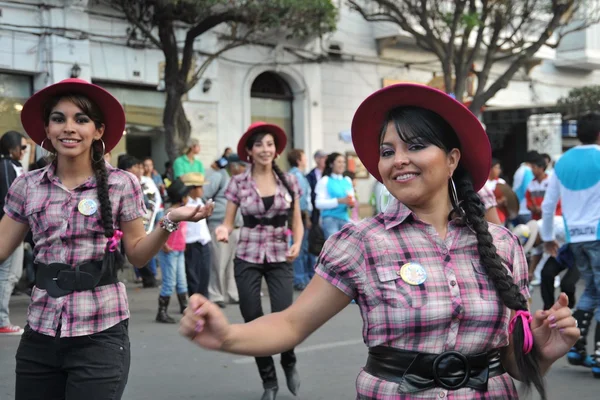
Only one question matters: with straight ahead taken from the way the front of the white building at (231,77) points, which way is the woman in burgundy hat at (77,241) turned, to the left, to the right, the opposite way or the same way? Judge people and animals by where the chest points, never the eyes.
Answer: the same way

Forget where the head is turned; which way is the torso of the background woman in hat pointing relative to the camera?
toward the camera

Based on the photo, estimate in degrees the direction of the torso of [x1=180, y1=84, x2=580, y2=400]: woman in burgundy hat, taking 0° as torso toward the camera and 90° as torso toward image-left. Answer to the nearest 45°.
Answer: approximately 0°

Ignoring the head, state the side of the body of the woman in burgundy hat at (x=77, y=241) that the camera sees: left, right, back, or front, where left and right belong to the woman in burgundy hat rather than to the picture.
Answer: front

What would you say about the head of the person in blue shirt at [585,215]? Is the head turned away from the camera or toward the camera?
away from the camera

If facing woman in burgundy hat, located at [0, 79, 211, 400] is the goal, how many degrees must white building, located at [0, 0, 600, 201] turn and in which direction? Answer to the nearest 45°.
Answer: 0° — it already faces them

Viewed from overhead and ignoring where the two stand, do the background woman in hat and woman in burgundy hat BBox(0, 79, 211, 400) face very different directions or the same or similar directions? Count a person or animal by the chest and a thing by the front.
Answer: same or similar directions

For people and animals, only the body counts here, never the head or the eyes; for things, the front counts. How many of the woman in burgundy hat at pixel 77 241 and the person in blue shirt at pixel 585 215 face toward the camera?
1

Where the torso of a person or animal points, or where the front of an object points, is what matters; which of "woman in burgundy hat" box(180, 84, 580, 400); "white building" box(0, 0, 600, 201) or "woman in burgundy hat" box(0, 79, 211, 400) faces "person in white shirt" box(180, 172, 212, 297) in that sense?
the white building

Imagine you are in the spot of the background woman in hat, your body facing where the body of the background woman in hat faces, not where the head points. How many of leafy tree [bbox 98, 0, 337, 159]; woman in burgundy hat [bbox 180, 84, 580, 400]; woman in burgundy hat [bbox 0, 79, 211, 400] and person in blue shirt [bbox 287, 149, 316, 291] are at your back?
2

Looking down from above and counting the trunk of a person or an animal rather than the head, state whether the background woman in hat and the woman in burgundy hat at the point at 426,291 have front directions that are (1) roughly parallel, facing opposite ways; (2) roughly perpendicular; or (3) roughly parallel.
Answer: roughly parallel

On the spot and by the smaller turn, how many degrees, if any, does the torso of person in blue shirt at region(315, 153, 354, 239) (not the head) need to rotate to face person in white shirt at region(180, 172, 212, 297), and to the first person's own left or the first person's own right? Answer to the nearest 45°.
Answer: approximately 90° to the first person's own right

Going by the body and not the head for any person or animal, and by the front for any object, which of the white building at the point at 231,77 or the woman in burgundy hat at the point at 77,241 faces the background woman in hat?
the white building

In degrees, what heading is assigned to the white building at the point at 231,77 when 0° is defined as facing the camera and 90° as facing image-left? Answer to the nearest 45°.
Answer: approximately 0°

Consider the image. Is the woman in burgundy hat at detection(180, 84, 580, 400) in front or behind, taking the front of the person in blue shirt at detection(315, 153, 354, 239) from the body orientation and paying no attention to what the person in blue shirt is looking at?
in front

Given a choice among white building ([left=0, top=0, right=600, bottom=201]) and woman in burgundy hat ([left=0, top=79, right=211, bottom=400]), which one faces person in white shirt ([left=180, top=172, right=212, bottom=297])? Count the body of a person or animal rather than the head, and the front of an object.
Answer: the white building

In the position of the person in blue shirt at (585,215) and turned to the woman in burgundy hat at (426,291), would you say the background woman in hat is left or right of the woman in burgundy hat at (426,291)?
right

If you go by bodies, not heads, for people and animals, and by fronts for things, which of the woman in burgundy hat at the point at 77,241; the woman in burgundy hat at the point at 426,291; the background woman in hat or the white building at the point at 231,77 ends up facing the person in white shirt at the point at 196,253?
the white building

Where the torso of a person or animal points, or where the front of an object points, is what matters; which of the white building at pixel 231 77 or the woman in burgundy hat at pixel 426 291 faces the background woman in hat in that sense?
the white building

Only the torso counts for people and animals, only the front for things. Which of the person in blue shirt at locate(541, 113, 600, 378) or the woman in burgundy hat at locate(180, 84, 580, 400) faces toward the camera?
the woman in burgundy hat
